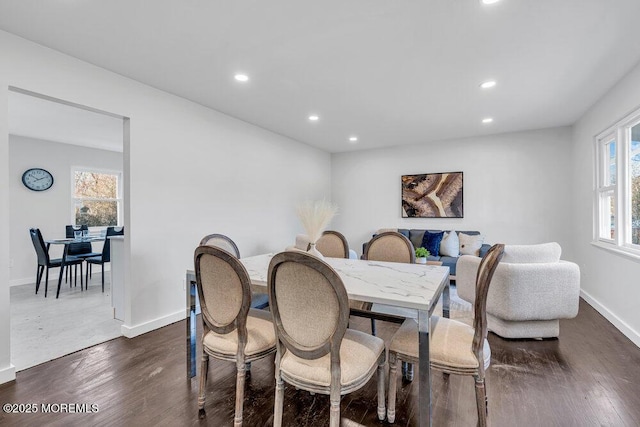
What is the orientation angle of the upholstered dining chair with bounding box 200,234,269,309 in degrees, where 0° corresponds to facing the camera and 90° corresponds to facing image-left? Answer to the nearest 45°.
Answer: approximately 315°

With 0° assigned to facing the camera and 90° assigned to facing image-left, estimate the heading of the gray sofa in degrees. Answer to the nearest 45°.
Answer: approximately 0°

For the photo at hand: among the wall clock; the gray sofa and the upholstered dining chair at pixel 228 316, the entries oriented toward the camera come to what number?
2

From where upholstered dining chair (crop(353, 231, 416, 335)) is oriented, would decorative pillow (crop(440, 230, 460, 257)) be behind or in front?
behind

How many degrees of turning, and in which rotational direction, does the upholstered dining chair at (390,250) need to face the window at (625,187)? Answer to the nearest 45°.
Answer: approximately 135° to its left

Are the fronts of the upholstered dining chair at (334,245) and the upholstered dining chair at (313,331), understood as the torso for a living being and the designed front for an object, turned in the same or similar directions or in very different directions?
very different directions

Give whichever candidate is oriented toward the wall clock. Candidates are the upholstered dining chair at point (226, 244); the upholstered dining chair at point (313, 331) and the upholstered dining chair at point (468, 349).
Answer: the upholstered dining chair at point (468, 349)

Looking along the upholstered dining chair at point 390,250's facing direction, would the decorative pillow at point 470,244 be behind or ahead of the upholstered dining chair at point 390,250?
behind

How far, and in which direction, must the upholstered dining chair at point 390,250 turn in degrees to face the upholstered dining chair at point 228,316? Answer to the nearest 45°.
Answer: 0° — it already faces it

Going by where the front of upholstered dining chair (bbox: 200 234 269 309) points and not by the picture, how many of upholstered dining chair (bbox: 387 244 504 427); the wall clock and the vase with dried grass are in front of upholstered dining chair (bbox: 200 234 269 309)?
2

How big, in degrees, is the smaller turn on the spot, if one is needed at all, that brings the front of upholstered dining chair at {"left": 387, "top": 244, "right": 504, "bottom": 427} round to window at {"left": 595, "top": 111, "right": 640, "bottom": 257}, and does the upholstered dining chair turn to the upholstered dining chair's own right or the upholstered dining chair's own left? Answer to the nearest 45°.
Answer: approximately 135° to the upholstered dining chair's own right
